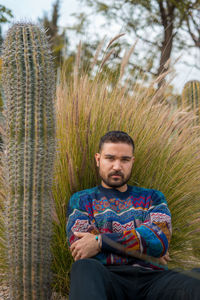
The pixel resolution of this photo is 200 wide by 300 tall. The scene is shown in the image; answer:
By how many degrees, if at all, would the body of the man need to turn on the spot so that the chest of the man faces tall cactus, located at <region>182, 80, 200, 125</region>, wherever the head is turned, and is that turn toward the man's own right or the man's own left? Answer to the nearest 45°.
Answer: approximately 180°

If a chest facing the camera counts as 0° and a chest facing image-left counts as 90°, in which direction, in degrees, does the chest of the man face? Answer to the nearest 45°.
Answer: approximately 0°
